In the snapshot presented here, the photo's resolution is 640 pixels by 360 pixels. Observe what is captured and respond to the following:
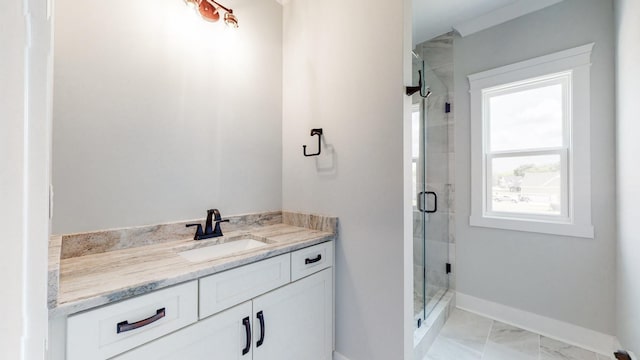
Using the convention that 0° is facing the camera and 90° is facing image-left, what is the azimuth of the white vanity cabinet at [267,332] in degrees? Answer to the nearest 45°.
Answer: approximately 315°

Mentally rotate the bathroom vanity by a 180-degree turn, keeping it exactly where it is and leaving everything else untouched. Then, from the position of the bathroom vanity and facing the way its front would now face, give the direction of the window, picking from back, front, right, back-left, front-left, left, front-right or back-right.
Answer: back-right

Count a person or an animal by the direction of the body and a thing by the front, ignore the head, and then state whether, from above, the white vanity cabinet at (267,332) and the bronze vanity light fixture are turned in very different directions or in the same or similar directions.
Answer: same or similar directions

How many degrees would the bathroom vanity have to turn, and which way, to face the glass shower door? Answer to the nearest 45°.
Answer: approximately 45° to its left

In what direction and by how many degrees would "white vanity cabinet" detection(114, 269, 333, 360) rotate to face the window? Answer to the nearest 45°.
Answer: approximately 45° to its left

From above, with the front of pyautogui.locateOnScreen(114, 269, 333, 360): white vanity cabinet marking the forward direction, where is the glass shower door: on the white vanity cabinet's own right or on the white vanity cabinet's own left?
on the white vanity cabinet's own left

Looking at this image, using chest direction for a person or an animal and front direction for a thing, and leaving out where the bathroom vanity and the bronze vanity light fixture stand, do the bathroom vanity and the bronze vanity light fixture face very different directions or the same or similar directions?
same or similar directions

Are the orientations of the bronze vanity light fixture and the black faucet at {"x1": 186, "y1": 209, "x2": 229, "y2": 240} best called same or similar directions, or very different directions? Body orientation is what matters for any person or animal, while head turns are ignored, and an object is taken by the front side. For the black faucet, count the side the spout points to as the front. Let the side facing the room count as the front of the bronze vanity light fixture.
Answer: same or similar directions

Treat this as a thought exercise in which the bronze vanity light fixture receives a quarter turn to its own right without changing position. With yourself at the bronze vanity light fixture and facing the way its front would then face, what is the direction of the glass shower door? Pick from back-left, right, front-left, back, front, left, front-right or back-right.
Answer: back-left
